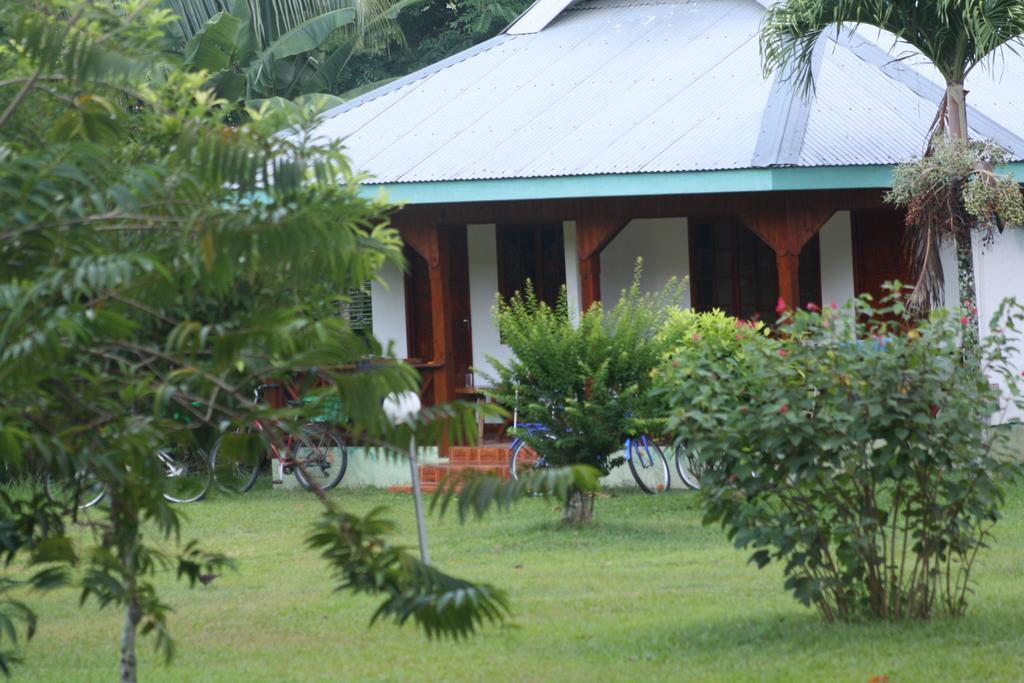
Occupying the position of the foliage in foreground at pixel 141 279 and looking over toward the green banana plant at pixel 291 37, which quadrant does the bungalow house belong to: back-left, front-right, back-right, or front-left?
front-right

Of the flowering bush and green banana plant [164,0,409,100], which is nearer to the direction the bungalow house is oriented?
the flowering bush

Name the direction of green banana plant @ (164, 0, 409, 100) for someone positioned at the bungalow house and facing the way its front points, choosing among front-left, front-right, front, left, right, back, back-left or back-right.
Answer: back-right

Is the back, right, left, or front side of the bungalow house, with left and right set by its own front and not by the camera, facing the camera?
front

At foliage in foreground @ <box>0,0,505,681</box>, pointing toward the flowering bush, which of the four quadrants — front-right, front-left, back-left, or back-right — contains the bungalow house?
front-left

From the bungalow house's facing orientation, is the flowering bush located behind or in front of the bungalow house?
in front

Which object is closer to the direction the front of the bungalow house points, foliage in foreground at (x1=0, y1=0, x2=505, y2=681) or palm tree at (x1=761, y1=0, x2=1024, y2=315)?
the foliage in foreground

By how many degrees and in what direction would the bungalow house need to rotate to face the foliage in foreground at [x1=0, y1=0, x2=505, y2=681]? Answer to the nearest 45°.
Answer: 0° — it already faces it

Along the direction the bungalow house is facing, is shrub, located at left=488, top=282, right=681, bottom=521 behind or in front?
in front

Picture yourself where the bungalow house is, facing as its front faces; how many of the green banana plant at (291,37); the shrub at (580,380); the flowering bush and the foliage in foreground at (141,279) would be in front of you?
3

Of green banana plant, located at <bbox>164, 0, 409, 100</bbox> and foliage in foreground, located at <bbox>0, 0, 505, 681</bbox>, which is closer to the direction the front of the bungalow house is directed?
the foliage in foreground
